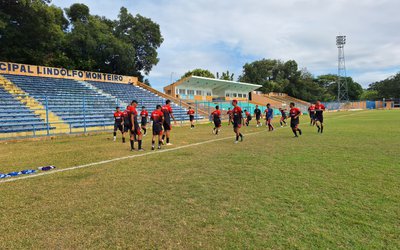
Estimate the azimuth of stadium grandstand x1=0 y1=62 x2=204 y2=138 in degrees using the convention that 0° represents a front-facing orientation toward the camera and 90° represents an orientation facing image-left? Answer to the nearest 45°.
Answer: approximately 315°

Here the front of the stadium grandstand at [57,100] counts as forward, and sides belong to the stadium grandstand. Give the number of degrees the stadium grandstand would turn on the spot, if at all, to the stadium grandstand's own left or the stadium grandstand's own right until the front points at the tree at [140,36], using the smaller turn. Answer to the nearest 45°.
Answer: approximately 90° to the stadium grandstand's own left
